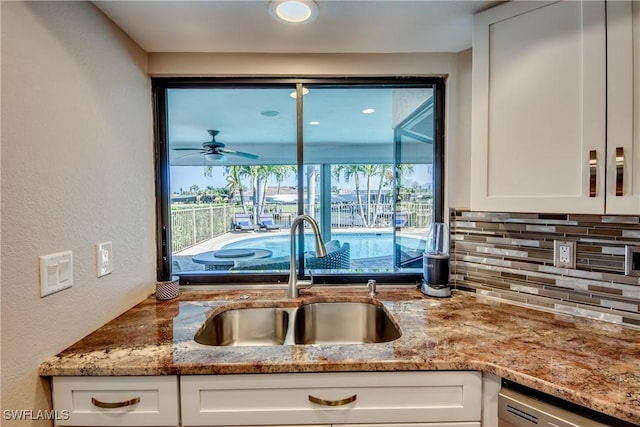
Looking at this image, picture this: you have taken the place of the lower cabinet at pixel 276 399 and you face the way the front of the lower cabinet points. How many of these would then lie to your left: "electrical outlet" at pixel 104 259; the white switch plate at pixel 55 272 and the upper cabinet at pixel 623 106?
1

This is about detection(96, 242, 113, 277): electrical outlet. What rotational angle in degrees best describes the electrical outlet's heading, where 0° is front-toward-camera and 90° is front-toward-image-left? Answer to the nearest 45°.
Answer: approximately 315°

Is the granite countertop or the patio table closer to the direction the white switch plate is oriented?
the granite countertop

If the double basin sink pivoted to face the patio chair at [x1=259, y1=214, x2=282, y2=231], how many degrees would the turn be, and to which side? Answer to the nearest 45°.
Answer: approximately 180°

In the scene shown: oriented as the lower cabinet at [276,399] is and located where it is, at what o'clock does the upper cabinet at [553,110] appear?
The upper cabinet is roughly at 9 o'clock from the lower cabinet.

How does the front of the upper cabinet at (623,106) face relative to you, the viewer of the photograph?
facing the viewer

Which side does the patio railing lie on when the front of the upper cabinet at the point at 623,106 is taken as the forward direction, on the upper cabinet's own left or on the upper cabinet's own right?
on the upper cabinet's own right

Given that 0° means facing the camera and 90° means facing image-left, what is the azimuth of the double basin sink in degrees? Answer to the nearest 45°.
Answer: approximately 0°

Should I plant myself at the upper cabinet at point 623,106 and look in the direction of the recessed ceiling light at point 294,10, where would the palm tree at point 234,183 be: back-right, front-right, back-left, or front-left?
front-right

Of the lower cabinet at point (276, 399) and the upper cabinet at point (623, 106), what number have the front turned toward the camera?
2

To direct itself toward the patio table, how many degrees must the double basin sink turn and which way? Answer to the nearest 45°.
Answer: approximately 135° to its right

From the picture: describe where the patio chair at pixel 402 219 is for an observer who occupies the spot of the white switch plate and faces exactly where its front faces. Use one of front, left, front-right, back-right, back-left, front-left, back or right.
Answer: front-left

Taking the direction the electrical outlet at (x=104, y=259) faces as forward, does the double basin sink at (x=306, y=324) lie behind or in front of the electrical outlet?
in front
